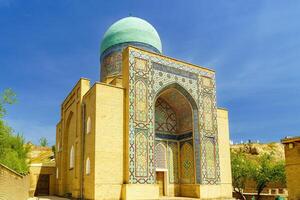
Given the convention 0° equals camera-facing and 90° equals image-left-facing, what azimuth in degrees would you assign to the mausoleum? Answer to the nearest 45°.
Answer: approximately 315°

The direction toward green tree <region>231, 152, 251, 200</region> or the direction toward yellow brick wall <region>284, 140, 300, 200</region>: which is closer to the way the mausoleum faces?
the yellow brick wall

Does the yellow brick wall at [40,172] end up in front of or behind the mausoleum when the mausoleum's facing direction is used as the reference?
behind

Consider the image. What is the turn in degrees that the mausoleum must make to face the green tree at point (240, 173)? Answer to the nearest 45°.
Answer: approximately 90° to its left

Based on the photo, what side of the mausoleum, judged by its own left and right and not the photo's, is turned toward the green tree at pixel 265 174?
left

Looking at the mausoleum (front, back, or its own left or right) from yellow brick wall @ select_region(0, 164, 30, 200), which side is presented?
right

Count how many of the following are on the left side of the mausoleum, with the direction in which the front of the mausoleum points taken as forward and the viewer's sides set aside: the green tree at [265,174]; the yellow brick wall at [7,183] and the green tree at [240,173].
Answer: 2

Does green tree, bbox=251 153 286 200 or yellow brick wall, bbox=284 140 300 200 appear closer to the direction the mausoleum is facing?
the yellow brick wall
